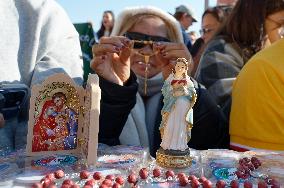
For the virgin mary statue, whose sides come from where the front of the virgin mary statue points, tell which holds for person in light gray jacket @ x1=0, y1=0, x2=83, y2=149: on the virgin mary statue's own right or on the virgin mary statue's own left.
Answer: on the virgin mary statue's own right

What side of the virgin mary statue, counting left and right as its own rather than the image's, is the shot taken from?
front

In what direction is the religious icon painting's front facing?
toward the camera

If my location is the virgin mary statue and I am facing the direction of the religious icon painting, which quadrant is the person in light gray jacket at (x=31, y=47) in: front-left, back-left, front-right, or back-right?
front-right

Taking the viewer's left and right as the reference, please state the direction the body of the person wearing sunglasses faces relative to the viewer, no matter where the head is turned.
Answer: facing the viewer
